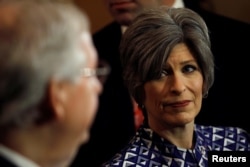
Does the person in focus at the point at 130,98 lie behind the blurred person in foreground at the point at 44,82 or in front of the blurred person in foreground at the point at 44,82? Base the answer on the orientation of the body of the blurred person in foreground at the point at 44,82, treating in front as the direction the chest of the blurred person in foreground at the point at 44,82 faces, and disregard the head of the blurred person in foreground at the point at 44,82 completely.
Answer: in front

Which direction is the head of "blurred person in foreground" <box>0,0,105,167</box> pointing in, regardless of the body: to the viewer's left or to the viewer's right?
to the viewer's right

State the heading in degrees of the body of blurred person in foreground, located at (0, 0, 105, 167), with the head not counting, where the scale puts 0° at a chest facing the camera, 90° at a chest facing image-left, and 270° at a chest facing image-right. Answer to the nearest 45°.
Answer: approximately 225°

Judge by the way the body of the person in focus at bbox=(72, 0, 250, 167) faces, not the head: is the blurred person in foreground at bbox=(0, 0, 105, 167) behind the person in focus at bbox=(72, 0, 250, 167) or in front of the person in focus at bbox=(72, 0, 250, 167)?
in front

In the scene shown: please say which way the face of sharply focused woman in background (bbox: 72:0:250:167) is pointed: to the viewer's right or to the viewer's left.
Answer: to the viewer's left
